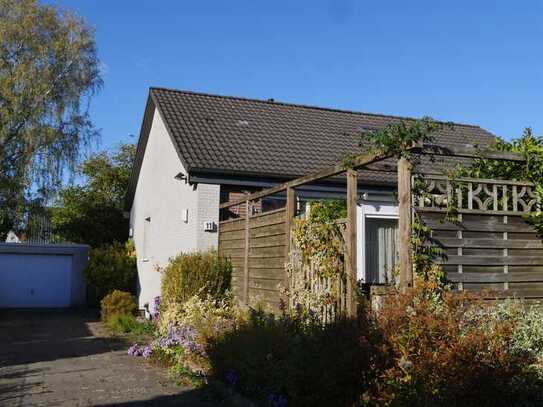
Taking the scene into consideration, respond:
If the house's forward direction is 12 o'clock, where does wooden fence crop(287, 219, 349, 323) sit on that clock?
The wooden fence is roughly at 1 o'clock from the house.

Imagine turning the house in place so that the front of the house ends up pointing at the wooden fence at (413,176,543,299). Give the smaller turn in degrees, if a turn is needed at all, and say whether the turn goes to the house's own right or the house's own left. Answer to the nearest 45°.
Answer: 0° — it already faces it

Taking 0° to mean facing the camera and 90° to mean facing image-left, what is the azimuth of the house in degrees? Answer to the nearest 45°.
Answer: approximately 315°

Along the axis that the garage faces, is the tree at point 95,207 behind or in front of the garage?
behind

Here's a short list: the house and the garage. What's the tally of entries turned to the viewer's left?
0

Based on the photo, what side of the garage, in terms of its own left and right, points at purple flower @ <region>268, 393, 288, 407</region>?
front

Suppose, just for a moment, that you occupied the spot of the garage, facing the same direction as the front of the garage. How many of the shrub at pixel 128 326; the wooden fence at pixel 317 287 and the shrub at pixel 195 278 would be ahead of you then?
3

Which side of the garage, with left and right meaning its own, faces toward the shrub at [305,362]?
front

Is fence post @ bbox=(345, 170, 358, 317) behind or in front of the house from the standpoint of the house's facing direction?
in front
